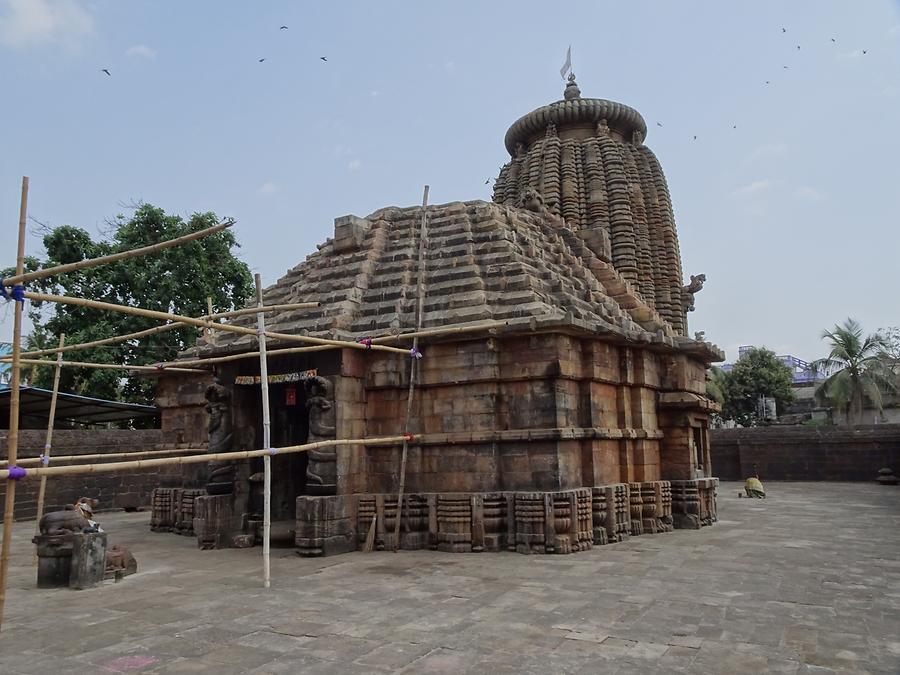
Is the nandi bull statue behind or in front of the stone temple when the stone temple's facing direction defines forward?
in front

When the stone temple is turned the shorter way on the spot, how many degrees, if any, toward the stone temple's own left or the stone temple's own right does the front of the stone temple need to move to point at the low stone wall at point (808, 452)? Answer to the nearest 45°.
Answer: approximately 180°

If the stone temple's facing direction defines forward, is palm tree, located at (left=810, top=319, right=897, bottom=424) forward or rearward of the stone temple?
rearward

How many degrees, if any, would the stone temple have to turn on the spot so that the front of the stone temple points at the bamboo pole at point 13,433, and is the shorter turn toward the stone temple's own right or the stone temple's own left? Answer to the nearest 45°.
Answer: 0° — it already faces it

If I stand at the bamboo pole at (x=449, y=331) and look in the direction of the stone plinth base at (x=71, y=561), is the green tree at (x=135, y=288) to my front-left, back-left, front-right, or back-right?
front-right

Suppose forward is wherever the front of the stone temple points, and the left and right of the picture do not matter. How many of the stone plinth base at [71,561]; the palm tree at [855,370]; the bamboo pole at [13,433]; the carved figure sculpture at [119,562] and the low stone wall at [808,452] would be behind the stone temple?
2

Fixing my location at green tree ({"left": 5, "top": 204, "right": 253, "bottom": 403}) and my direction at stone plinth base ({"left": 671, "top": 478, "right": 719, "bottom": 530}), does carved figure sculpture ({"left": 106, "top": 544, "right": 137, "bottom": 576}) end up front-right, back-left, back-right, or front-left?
front-right

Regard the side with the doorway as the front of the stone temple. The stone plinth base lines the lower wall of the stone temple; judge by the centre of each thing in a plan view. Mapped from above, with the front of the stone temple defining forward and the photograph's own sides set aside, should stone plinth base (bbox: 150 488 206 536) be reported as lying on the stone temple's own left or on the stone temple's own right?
on the stone temple's own right

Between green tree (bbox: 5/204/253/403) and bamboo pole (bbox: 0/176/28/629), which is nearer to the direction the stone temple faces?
the bamboo pole

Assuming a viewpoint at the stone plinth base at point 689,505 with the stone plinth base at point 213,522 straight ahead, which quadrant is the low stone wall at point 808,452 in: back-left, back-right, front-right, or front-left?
back-right
